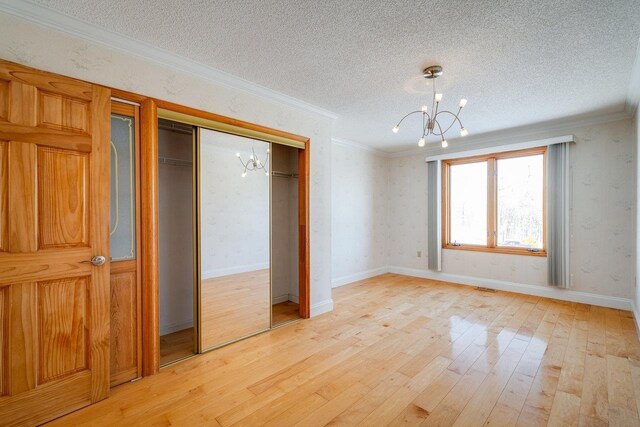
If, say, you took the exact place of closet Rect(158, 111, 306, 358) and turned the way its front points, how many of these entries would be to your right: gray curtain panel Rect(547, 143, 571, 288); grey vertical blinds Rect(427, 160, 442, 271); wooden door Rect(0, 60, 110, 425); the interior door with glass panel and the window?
2

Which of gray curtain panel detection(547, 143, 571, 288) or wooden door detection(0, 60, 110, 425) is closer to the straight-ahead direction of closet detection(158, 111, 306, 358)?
the gray curtain panel

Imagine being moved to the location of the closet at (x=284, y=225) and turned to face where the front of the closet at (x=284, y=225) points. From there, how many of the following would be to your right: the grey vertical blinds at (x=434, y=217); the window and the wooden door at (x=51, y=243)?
1

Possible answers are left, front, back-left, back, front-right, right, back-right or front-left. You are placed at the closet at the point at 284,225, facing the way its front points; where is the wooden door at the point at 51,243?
right

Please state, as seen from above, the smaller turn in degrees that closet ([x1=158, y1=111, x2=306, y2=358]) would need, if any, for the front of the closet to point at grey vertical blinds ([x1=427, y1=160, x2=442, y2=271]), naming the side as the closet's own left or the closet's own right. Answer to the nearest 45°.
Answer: approximately 45° to the closet's own left

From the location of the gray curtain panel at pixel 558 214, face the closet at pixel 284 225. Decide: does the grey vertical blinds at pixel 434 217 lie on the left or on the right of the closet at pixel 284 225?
right

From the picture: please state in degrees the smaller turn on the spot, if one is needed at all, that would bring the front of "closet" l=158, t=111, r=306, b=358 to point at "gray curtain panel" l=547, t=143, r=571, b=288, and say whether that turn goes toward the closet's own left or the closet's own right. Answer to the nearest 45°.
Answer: approximately 45° to the closet's own left

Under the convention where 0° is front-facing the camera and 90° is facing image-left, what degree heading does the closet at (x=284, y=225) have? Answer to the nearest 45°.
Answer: approximately 315°

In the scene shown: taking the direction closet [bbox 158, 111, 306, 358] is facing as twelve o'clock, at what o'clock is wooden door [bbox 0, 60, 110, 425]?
The wooden door is roughly at 3 o'clock from the closet.

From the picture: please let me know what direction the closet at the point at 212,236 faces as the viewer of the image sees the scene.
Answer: facing the viewer and to the right of the viewer

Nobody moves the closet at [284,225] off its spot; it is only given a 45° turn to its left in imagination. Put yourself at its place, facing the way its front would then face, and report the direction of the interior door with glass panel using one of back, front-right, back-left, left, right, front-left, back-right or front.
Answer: back-right

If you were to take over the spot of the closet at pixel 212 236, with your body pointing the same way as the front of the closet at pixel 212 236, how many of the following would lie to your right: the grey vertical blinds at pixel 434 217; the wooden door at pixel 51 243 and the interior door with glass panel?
2

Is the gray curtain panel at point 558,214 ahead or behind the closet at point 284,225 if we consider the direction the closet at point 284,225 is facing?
ahead
